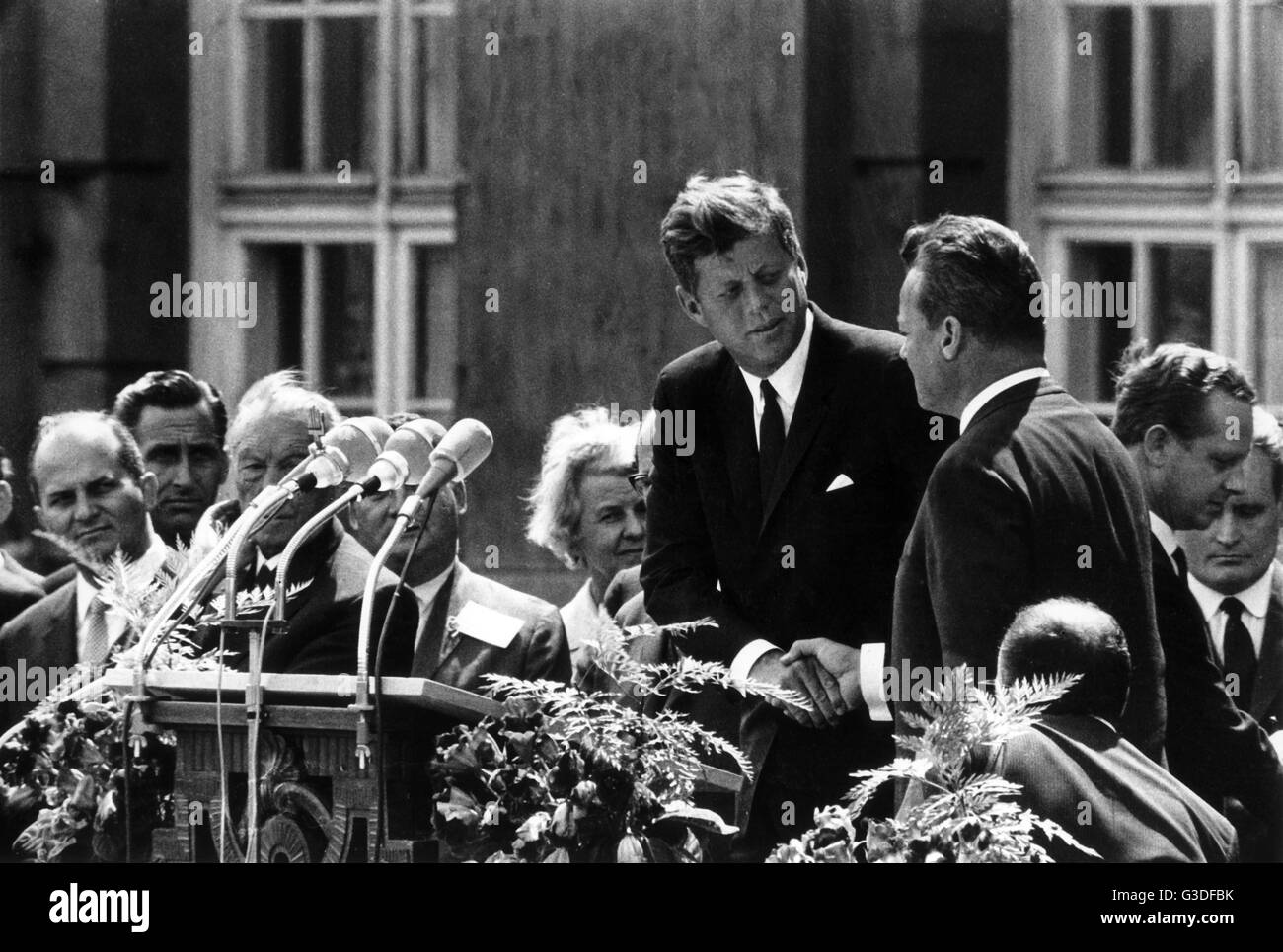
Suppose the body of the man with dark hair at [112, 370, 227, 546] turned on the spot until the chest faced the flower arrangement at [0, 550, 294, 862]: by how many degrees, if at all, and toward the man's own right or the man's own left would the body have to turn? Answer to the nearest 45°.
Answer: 0° — they already face it

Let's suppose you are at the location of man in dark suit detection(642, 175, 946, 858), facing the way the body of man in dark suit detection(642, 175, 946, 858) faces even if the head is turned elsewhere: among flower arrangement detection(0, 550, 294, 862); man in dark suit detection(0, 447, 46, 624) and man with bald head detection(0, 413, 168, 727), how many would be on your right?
3

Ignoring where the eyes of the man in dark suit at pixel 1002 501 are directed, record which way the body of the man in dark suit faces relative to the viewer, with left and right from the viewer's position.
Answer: facing away from the viewer and to the left of the viewer

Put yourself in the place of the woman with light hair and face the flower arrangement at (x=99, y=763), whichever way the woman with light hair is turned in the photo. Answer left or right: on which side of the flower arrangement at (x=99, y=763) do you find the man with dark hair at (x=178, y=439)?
right

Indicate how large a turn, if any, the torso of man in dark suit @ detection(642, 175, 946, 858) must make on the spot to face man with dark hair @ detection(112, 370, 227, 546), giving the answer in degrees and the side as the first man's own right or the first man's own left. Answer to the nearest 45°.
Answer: approximately 90° to the first man's own right

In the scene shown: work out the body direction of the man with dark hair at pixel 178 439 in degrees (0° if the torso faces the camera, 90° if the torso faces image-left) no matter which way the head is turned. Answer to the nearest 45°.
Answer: approximately 0°

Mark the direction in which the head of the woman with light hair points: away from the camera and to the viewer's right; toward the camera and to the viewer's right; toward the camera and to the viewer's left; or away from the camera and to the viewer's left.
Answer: toward the camera and to the viewer's right

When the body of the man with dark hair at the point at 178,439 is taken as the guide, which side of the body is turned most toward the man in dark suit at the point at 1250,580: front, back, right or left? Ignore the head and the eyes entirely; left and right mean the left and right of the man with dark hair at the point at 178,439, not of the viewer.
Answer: left

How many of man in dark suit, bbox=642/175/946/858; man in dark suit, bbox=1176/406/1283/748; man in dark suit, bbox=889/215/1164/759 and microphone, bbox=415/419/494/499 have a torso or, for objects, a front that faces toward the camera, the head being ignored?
2

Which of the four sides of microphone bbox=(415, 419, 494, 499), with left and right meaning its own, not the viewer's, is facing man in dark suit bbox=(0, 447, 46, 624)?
left

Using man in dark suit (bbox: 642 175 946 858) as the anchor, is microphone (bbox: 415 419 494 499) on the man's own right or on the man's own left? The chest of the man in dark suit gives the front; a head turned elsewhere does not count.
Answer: on the man's own right
